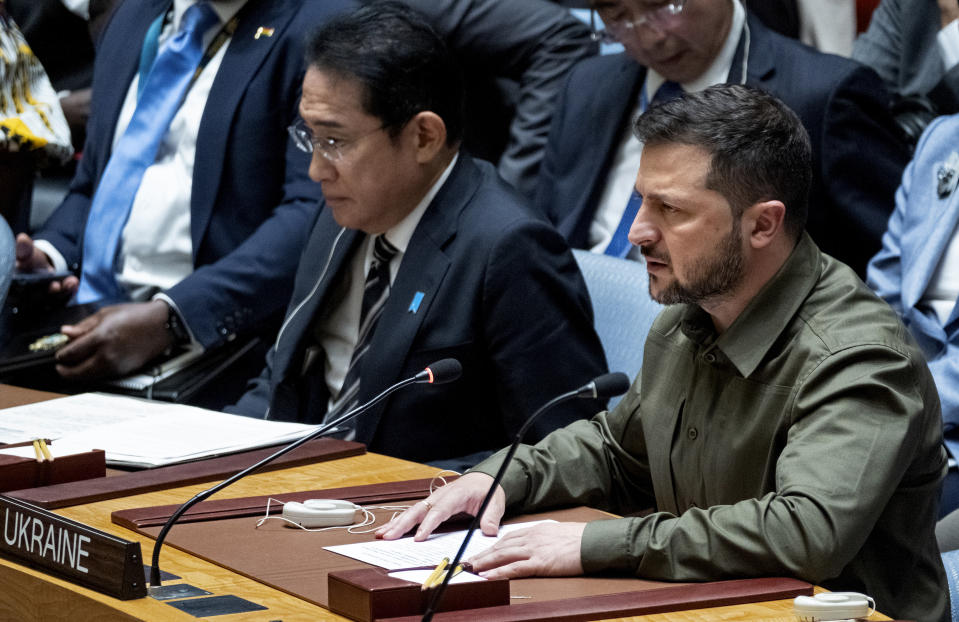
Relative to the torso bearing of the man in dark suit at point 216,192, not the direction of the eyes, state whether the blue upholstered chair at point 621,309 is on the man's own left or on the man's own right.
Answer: on the man's own left

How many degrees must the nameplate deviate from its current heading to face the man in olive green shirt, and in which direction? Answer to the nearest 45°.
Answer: approximately 135° to its left

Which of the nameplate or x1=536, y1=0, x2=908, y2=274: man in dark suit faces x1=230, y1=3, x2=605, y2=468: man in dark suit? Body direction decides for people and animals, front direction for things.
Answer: x1=536, y1=0, x2=908, y2=274: man in dark suit

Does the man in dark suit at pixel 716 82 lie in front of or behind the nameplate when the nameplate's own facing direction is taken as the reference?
behind

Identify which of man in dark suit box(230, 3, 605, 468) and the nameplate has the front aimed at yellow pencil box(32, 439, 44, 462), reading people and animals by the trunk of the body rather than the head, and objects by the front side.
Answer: the man in dark suit

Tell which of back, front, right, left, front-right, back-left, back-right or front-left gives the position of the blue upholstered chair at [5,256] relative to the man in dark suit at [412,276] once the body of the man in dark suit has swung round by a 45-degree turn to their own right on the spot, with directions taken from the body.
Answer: front

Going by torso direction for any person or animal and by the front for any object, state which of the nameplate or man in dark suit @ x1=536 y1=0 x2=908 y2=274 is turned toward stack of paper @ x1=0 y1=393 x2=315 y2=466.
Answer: the man in dark suit

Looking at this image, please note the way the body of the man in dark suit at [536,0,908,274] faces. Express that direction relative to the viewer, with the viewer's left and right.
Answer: facing the viewer and to the left of the viewer

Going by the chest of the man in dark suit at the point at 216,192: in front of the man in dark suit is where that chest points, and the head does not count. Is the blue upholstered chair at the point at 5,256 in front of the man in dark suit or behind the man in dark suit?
in front

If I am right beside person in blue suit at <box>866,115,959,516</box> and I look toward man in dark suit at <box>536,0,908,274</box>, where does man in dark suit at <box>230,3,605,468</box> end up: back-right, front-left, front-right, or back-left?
front-left

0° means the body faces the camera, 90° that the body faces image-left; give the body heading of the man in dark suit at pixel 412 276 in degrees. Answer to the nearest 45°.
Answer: approximately 45°

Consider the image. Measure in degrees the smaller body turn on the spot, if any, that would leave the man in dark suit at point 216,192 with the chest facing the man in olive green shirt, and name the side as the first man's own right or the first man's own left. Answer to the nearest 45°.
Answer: approximately 45° to the first man's own left

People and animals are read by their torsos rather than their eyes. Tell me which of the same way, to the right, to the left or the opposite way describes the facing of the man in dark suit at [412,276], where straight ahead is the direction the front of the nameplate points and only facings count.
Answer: the same way

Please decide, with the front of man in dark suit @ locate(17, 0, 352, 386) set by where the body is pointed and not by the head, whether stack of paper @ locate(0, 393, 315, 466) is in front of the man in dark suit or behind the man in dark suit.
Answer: in front

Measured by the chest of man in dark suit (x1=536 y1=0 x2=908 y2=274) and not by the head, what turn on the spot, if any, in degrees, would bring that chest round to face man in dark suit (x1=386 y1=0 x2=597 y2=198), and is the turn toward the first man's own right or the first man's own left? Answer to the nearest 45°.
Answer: approximately 90° to the first man's own right

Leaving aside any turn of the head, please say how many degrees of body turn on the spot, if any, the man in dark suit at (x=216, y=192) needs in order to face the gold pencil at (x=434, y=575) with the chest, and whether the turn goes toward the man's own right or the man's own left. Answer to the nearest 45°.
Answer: approximately 45° to the man's own left

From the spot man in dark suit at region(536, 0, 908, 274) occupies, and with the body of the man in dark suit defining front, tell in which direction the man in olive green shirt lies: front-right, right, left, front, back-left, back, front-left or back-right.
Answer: front-left

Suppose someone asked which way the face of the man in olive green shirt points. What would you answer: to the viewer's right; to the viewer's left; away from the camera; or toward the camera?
to the viewer's left

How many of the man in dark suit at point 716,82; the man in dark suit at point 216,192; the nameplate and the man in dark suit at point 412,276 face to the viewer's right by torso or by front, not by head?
0
